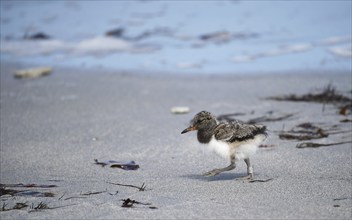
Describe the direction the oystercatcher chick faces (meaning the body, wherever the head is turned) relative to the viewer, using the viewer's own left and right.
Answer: facing to the left of the viewer

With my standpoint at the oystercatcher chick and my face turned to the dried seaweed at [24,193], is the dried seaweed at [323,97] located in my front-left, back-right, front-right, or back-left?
back-right

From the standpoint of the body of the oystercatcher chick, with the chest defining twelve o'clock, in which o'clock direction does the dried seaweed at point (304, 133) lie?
The dried seaweed is roughly at 4 o'clock from the oystercatcher chick.

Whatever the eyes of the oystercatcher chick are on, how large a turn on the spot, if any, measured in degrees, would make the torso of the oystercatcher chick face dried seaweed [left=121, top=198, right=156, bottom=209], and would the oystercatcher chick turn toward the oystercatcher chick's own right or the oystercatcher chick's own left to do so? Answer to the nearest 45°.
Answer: approximately 45° to the oystercatcher chick's own left

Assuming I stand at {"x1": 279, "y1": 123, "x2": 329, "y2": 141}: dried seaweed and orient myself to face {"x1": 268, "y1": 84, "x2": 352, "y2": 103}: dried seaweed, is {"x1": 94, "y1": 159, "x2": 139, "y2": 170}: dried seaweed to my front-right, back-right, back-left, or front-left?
back-left

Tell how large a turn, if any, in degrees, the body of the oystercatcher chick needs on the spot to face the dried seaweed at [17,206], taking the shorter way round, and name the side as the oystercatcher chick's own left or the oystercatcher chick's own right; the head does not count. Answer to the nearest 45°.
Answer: approximately 45° to the oystercatcher chick's own left

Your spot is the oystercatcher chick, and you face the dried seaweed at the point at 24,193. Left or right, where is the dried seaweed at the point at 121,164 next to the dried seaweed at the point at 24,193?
right
